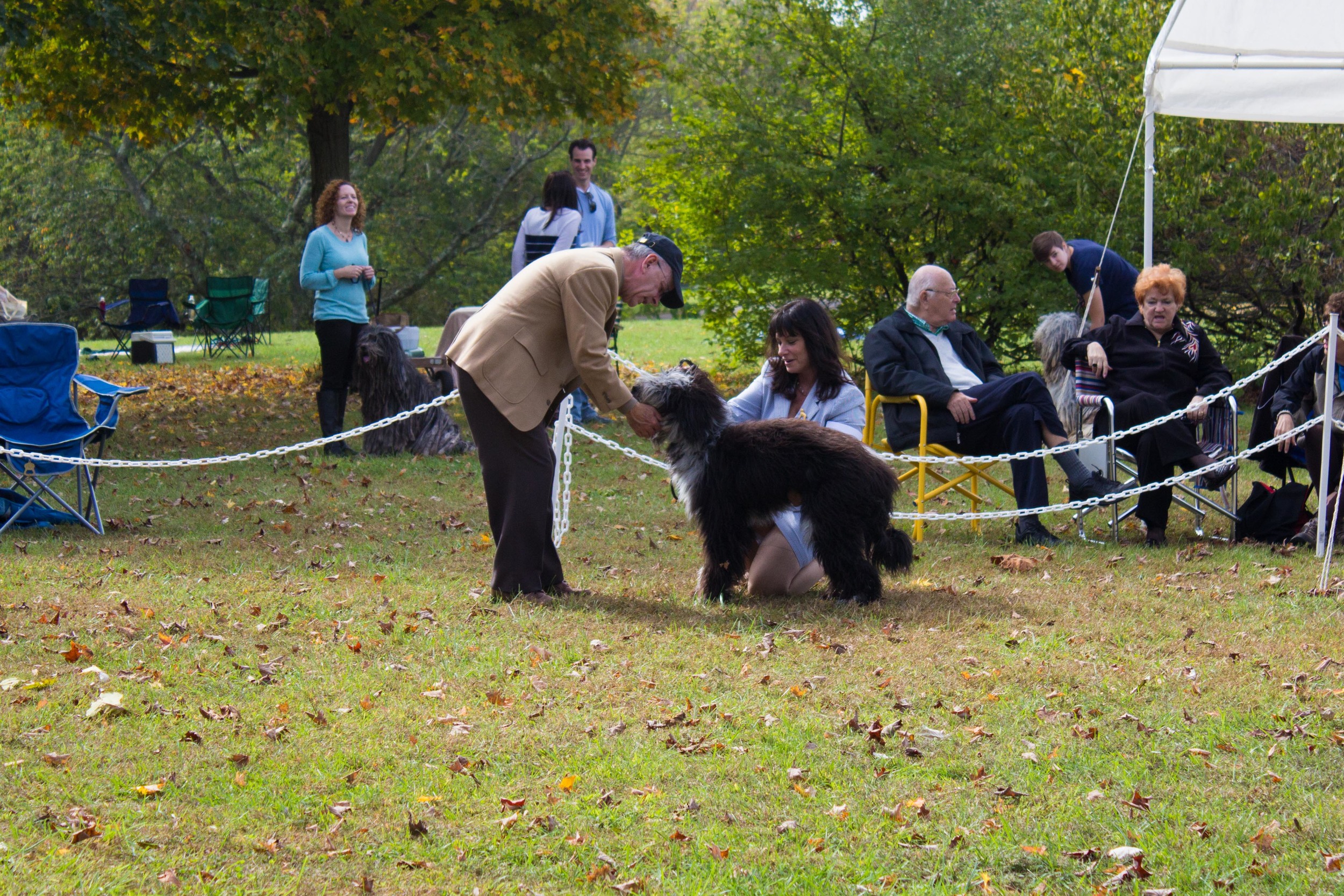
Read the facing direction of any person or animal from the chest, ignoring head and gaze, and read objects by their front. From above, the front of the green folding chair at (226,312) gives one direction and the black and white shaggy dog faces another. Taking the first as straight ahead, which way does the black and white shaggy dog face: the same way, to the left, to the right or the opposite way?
to the right

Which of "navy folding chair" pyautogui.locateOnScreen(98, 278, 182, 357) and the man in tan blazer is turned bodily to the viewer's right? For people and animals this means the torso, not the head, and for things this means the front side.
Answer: the man in tan blazer

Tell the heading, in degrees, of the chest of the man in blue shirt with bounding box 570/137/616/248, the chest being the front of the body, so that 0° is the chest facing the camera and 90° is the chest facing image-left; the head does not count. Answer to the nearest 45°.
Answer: approximately 0°

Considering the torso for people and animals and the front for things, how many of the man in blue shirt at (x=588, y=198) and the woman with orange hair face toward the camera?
2

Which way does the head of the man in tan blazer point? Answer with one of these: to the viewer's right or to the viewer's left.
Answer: to the viewer's right

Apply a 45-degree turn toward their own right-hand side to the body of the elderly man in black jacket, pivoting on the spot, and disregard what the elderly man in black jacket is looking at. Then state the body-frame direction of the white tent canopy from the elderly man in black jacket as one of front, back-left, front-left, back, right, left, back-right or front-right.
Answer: back-left

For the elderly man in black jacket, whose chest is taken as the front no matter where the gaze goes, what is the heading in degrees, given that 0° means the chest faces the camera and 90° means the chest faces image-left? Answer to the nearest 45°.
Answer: approximately 315°

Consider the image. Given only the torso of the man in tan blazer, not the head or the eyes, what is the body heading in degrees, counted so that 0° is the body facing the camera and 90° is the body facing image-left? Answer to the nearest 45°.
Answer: approximately 270°

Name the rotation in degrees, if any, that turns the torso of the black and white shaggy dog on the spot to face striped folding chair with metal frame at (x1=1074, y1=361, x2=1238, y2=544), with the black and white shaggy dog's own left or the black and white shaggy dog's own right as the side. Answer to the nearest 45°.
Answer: approximately 135° to the black and white shaggy dog's own right
